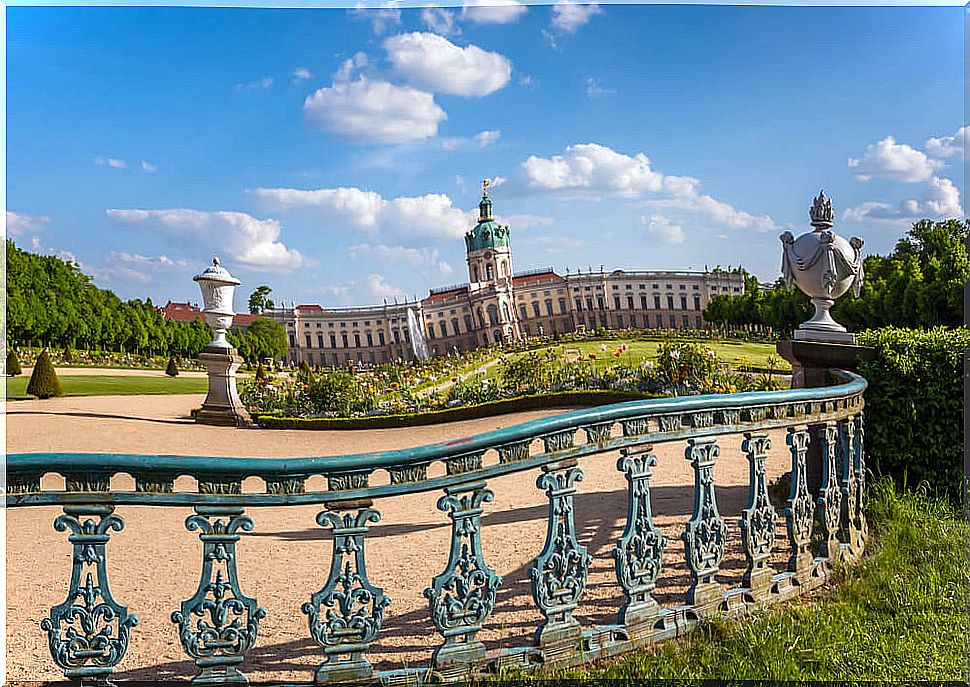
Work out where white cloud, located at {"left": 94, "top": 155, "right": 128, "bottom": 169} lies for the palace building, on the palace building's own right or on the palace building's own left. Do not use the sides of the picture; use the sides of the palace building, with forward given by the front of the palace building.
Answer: on the palace building's own right

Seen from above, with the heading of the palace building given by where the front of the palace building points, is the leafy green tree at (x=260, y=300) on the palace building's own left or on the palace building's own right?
on the palace building's own right

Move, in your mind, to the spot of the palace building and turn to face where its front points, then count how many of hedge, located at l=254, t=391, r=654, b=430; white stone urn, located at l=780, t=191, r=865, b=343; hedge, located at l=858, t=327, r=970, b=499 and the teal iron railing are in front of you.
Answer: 4

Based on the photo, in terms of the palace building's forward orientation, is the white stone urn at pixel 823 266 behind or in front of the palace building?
in front

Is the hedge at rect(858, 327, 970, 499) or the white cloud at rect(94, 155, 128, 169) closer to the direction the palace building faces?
the hedge

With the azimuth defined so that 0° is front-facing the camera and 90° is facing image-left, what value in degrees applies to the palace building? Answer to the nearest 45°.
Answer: approximately 0°

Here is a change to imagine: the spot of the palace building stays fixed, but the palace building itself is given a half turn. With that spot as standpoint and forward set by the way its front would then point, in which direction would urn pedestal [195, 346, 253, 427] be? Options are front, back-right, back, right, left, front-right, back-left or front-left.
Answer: back-left

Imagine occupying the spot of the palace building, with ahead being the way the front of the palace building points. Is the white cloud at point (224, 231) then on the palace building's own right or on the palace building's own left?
on the palace building's own right

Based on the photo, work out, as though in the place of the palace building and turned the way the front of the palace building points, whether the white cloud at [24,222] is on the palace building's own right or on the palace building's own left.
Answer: on the palace building's own right

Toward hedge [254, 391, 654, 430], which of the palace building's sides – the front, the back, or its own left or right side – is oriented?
front
